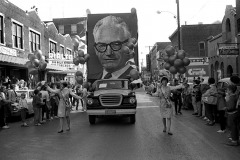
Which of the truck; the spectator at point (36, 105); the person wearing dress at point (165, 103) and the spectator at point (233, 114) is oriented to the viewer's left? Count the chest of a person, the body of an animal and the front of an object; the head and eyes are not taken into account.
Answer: the spectator at point (233, 114)

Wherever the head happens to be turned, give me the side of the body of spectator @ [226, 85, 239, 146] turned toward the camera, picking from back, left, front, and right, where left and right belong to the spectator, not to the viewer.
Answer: left

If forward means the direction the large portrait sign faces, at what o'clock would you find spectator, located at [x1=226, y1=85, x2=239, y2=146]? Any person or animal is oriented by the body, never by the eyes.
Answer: The spectator is roughly at 11 o'clock from the large portrait sign.

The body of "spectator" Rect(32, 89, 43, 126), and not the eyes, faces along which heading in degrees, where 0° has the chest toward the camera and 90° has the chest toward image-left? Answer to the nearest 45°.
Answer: approximately 225°

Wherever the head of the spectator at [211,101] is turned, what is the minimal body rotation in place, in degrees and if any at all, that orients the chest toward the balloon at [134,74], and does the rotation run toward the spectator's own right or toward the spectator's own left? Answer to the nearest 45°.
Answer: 0° — they already face it

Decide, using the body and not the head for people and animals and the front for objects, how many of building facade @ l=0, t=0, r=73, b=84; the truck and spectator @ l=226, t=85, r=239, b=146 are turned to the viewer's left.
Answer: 1

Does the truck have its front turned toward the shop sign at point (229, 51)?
no

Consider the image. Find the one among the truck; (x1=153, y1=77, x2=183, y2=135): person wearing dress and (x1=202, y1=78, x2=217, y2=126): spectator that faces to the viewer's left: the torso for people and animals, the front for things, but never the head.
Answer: the spectator

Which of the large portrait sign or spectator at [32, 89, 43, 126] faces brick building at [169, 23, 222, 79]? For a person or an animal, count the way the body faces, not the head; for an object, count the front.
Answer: the spectator

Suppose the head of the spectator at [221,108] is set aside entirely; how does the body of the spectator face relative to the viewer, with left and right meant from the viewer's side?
facing to the left of the viewer

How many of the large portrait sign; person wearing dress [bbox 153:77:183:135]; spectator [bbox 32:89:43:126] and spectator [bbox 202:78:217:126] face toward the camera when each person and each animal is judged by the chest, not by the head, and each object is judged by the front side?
2

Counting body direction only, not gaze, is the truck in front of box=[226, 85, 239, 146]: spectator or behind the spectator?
in front

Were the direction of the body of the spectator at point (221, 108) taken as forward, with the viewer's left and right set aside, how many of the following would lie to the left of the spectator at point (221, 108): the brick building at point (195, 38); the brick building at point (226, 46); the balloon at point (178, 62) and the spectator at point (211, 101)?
0

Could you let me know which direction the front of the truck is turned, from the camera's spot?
facing the viewer

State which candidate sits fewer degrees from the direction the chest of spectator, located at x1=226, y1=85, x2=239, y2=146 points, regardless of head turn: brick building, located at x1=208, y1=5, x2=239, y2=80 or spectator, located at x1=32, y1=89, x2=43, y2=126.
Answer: the spectator

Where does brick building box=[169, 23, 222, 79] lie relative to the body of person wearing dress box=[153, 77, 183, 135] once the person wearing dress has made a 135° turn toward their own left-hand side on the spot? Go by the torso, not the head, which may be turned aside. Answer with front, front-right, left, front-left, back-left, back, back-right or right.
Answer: front-left

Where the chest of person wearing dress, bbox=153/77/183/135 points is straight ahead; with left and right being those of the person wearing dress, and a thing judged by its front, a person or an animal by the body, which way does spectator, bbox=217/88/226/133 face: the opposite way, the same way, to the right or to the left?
to the right

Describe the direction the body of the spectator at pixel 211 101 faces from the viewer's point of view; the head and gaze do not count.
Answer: to the viewer's left

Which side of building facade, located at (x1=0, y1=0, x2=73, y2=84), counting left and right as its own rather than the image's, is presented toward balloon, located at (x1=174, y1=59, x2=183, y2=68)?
front

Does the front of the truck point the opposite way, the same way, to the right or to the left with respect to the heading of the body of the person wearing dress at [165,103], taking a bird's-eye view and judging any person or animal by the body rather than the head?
the same way

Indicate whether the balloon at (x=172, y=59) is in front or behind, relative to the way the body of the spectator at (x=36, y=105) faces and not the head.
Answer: in front

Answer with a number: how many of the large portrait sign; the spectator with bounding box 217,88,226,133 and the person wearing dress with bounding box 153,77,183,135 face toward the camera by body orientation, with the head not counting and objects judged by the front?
2
